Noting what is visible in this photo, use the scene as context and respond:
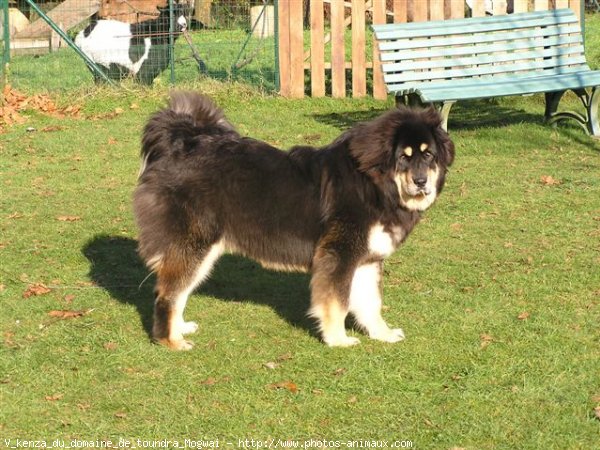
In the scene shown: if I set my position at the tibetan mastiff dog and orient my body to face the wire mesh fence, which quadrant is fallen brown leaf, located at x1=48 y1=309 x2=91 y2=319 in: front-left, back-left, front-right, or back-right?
front-left

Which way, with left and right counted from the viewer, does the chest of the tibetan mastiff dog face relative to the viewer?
facing to the right of the viewer

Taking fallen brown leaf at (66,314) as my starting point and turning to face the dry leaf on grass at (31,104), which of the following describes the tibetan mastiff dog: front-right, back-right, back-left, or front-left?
back-right

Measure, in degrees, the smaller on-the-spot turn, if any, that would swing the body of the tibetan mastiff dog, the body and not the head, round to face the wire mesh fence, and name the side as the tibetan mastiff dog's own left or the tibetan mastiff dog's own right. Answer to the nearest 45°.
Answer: approximately 90° to the tibetan mastiff dog's own left

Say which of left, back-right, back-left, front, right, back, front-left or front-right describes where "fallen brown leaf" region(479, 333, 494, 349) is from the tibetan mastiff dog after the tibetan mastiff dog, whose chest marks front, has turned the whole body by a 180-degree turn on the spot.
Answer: back

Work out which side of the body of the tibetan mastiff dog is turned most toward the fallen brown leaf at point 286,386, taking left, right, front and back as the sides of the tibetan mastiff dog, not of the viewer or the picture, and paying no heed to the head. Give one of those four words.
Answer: right

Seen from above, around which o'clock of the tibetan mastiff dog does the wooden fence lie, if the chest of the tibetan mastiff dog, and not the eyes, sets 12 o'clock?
The wooden fence is roughly at 9 o'clock from the tibetan mastiff dog.
